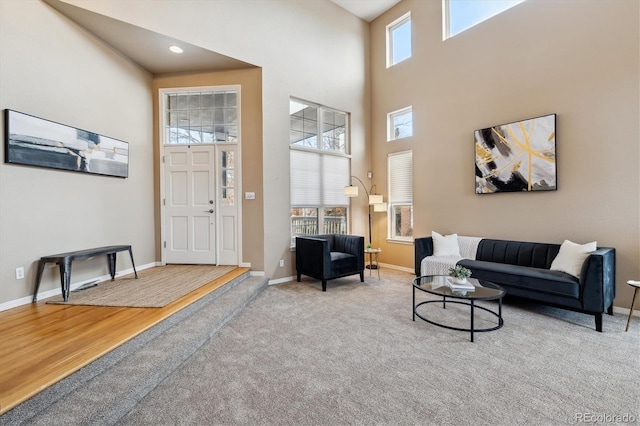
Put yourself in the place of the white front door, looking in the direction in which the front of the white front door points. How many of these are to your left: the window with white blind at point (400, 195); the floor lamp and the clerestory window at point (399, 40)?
3

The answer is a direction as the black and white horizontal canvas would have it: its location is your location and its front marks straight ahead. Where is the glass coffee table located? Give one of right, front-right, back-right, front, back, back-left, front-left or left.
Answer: front

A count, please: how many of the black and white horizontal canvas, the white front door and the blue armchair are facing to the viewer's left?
0

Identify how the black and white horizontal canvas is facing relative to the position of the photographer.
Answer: facing the viewer and to the right of the viewer

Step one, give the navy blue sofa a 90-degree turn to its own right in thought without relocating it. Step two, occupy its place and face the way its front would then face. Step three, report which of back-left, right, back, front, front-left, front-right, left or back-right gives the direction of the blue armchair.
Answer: front-left

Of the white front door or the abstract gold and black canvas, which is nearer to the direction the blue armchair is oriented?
the abstract gold and black canvas

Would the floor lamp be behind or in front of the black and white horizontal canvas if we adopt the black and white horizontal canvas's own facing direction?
in front

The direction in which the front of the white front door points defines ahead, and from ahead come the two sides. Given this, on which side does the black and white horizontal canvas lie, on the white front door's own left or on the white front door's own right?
on the white front door's own right

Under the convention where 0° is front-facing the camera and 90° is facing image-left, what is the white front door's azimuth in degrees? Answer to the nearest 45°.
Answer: approximately 0°

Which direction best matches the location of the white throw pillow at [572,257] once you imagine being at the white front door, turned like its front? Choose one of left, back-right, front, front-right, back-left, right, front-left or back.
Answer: front-left

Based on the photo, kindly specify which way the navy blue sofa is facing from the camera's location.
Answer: facing the viewer and to the left of the viewer

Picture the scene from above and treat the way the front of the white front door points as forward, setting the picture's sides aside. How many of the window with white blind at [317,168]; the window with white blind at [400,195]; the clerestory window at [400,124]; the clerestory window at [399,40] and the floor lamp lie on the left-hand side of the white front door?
5

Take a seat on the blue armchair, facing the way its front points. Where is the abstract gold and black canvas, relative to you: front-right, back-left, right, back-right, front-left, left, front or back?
front-left

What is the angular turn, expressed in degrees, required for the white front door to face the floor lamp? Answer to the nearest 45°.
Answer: approximately 90° to its left

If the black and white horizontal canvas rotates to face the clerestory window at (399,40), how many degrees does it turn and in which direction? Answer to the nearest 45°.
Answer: approximately 45° to its left
